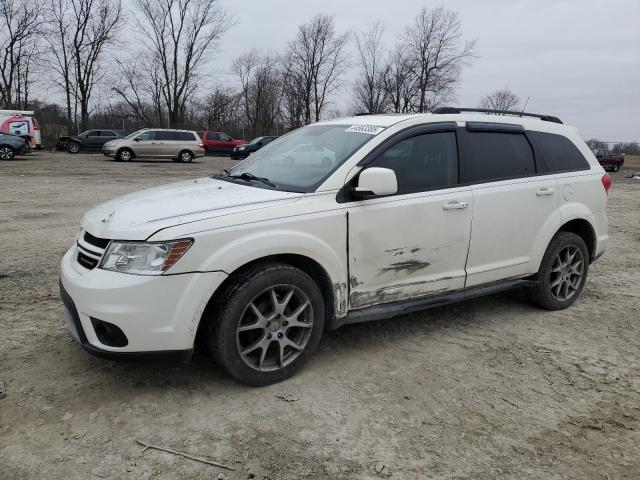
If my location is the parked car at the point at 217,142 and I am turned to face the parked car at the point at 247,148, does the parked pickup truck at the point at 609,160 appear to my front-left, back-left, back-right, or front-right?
front-left

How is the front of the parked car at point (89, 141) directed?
to the viewer's left

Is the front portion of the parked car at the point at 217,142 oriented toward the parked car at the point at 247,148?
no

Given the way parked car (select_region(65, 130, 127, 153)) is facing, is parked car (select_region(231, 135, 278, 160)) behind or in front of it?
behind

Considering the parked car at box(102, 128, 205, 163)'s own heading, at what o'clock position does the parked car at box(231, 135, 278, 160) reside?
the parked car at box(231, 135, 278, 160) is roughly at 5 o'clock from the parked car at box(102, 128, 205, 163).

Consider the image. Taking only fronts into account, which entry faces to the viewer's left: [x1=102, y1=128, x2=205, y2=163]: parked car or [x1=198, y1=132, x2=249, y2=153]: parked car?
[x1=102, y1=128, x2=205, y2=163]: parked car

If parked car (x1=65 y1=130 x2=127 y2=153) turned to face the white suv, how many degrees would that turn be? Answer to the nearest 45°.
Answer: approximately 90° to its left

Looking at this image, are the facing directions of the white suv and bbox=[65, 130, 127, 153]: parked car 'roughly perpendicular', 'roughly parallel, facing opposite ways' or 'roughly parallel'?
roughly parallel

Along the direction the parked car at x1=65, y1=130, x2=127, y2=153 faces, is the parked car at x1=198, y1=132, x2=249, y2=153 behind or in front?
behind

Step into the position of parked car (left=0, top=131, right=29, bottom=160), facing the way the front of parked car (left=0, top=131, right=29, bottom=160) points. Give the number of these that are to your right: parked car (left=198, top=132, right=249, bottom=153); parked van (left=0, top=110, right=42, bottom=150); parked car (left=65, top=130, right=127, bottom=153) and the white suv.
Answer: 1

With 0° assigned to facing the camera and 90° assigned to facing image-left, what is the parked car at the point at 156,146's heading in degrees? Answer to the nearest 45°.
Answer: approximately 90°

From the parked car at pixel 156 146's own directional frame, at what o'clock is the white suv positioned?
The white suv is roughly at 9 o'clock from the parked car.

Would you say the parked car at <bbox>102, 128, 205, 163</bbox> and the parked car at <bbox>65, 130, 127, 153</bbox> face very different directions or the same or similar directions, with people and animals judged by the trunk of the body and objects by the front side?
same or similar directions
